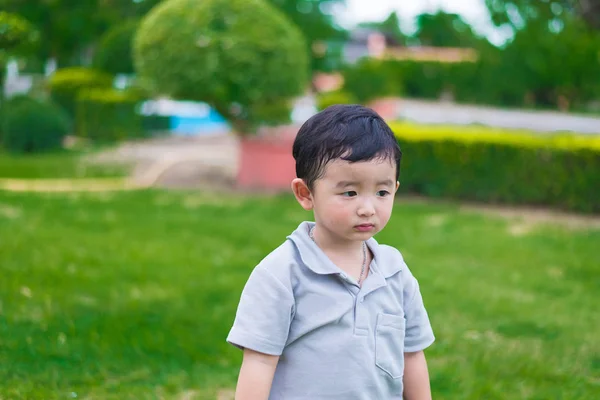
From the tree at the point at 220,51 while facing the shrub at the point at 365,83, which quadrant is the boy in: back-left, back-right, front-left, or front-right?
back-right

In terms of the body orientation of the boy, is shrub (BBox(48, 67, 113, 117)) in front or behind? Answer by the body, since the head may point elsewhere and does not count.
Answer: behind

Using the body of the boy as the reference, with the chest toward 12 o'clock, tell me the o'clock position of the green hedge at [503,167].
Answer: The green hedge is roughly at 8 o'clock from the boy.

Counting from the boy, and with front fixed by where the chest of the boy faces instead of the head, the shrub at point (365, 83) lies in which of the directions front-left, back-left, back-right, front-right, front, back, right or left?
back-left

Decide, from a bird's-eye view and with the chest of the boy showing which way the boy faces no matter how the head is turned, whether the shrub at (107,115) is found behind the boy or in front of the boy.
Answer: behind

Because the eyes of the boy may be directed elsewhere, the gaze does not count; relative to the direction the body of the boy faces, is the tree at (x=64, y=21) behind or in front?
behind

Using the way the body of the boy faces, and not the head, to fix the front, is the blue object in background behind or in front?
behind

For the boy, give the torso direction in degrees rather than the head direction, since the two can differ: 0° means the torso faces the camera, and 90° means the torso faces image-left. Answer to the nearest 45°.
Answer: approximately 315°

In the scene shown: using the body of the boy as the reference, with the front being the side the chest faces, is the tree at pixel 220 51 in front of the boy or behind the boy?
behind

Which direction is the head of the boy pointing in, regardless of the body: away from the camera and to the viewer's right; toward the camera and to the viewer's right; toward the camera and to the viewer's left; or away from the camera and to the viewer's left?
toward the camera and to the viewer's right

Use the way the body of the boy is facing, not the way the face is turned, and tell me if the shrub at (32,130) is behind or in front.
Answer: behind
